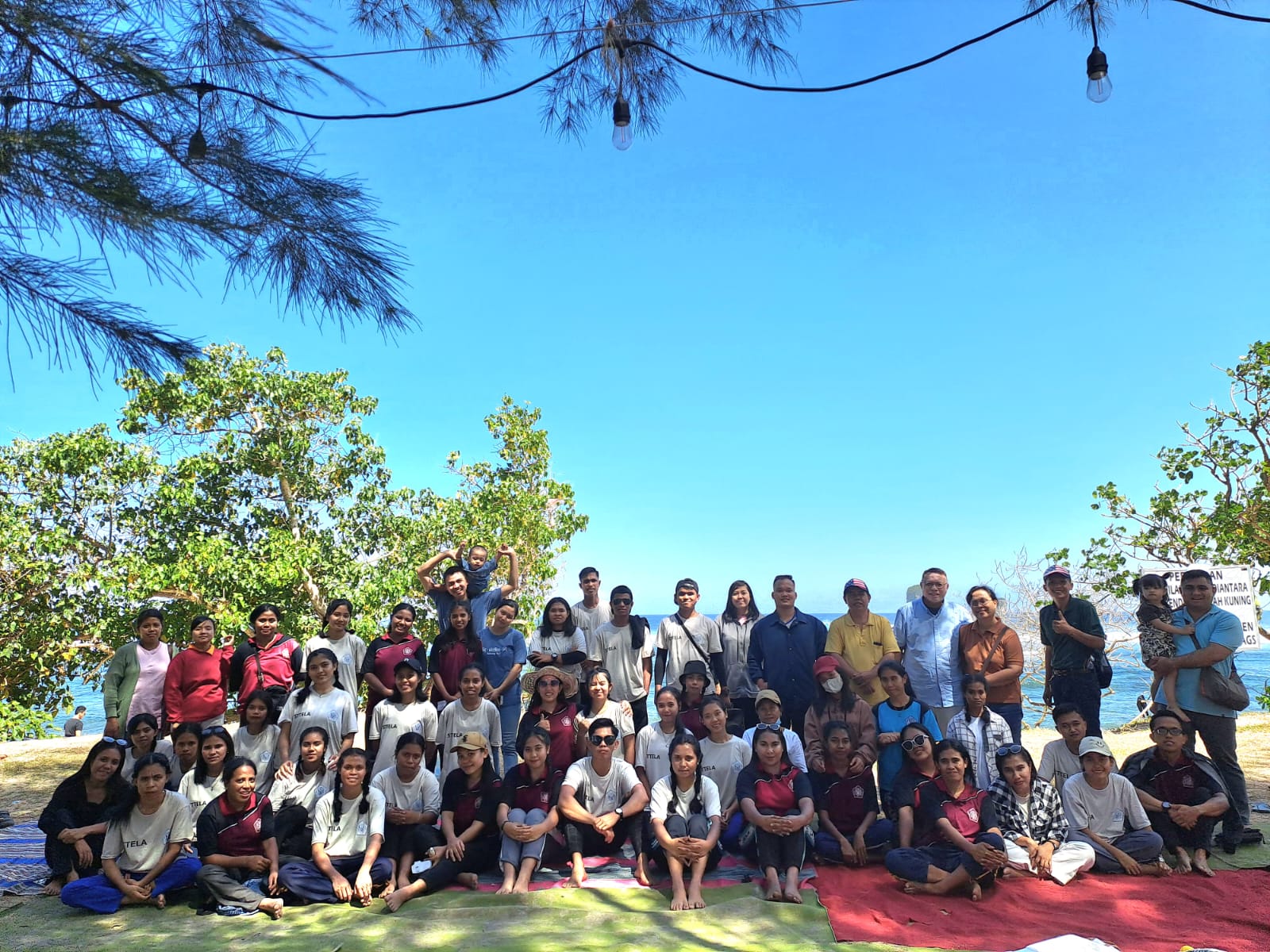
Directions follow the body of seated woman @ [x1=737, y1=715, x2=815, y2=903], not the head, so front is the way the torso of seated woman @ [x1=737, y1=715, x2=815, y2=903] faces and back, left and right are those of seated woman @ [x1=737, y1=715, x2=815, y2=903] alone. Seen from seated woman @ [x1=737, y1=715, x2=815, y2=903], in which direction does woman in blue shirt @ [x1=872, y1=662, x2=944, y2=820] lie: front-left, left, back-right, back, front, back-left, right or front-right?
back-left

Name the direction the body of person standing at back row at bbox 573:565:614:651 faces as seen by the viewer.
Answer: toward the camera

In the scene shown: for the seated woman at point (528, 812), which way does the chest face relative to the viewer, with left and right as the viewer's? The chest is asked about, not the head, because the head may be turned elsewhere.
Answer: facing the viewer

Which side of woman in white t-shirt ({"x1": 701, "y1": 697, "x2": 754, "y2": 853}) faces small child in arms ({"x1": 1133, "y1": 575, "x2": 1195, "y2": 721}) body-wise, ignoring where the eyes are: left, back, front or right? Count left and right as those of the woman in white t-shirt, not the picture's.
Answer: left

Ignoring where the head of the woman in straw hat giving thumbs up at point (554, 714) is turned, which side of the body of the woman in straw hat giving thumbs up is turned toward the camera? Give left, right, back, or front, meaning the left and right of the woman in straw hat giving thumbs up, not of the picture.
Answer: front

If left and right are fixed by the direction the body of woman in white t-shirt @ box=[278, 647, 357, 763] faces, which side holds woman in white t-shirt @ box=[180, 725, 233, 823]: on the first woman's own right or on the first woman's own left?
on the first woman's own right

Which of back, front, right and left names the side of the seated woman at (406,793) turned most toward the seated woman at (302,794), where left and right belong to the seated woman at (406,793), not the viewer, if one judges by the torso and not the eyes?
right

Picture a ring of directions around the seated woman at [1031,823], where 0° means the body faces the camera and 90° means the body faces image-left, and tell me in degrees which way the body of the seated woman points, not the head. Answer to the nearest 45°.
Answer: approximately 0°

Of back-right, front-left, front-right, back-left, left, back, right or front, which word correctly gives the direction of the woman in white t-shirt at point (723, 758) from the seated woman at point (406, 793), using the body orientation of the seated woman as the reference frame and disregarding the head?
left

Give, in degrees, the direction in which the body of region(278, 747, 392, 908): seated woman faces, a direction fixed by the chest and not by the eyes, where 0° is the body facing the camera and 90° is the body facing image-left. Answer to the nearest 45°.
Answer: approximately 0°
